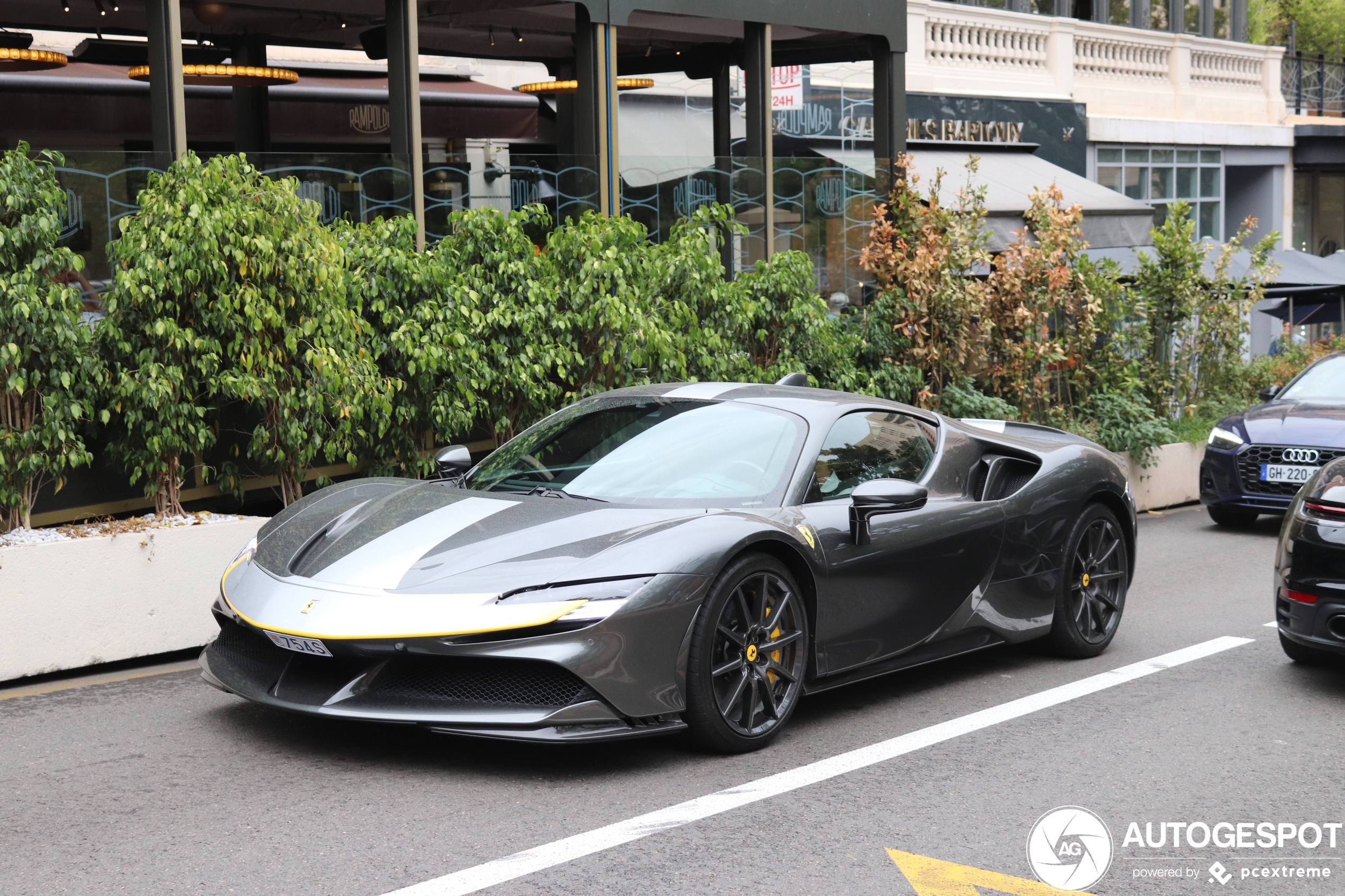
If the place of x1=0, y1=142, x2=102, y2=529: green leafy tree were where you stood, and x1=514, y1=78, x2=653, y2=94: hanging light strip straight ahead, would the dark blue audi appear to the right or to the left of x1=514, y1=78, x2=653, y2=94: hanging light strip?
right

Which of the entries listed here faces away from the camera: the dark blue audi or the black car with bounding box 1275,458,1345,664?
the black car

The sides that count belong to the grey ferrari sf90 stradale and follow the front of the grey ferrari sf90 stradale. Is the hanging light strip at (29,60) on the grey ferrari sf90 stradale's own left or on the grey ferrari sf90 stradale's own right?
on the grey ferrari sf90 stradale's own right

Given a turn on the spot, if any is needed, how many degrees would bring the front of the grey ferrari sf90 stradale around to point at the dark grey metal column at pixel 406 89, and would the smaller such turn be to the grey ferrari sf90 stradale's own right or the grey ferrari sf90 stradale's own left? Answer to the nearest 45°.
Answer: approximately 135° to the grey ferrari sf90 stradale's own right

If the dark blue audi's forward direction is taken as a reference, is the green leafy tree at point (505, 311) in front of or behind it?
in front

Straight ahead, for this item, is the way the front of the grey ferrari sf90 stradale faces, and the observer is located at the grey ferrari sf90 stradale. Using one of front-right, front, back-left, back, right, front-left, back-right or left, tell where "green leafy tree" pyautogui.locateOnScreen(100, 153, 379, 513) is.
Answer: right

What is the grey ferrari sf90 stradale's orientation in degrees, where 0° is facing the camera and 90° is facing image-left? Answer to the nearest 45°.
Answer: approximately 45°

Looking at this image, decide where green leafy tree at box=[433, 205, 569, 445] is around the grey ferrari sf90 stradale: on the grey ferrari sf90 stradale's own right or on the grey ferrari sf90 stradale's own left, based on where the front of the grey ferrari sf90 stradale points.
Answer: on the grey ferrari sf90 stradale's own right

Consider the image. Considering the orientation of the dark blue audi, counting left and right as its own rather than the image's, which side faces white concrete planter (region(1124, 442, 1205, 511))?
right

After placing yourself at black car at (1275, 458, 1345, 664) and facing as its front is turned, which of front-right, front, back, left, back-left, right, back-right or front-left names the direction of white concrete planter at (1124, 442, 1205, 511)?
front

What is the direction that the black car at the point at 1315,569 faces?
away from the camera

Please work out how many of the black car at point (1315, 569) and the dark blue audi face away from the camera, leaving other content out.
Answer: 1

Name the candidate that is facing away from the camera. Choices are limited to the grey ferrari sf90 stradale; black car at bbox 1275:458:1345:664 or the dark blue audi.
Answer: the black car

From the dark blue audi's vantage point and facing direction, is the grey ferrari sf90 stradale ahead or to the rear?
ahead

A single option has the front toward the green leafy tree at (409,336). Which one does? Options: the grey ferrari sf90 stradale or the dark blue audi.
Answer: the dark blue audi

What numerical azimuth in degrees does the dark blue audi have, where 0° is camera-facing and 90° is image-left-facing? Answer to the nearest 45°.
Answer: approximately 45°
